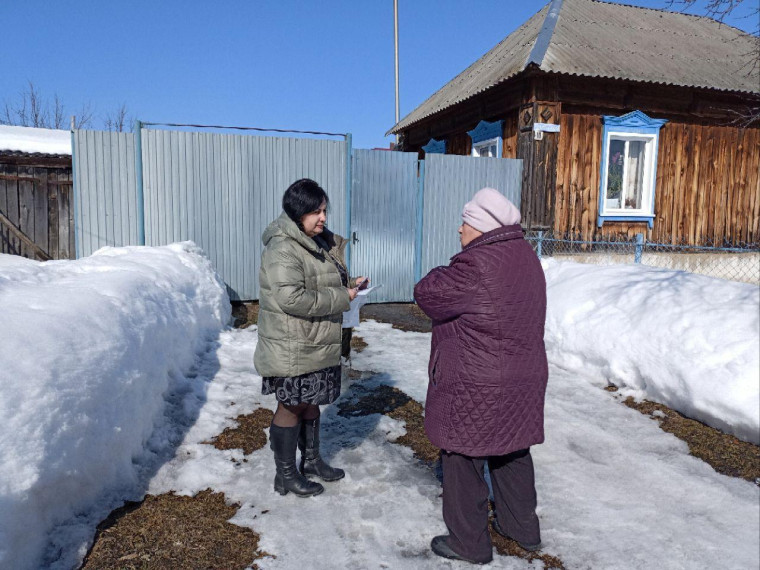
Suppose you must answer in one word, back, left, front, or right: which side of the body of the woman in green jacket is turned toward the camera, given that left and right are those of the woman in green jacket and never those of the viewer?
right

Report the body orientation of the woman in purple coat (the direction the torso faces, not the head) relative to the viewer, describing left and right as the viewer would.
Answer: facing away from the viewer and to the left of the viewer

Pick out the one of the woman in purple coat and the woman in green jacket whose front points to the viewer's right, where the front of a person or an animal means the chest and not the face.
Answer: the woman in green jacket

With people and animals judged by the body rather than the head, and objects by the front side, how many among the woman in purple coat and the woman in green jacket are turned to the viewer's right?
1

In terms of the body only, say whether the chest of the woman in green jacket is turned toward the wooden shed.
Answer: no

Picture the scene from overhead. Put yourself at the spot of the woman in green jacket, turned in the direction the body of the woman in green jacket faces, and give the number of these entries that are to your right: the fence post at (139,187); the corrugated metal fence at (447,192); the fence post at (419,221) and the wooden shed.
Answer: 0

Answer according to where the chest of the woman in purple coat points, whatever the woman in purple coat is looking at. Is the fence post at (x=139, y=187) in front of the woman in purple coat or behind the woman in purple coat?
in front

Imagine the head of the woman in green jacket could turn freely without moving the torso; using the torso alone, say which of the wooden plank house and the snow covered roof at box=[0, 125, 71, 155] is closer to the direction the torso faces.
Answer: the wooden plank house

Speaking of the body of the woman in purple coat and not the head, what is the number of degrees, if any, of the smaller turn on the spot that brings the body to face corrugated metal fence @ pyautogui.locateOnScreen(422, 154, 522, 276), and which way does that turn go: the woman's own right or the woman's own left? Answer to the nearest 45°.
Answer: approximately 45° to the woman's own right

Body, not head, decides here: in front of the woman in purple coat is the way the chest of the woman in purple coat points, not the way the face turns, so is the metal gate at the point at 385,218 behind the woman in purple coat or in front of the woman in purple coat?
in front

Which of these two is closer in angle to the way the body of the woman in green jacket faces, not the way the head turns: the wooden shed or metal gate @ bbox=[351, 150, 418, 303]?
the metal gate

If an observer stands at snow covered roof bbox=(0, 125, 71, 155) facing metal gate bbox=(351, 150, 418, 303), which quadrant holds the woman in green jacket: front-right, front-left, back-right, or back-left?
front-right

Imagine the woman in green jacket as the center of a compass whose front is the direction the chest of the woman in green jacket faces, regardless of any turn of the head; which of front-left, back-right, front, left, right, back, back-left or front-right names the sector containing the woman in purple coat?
front-right

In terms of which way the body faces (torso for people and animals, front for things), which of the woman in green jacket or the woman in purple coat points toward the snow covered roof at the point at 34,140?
the woman in purple coat

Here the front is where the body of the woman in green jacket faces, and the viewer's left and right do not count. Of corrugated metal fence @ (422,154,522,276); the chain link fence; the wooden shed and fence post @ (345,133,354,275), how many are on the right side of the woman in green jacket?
0

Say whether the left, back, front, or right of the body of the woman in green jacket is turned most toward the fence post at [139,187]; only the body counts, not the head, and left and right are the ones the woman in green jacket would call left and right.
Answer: left

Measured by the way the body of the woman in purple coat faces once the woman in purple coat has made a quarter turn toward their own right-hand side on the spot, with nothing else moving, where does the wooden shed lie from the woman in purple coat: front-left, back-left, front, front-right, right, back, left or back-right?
left
